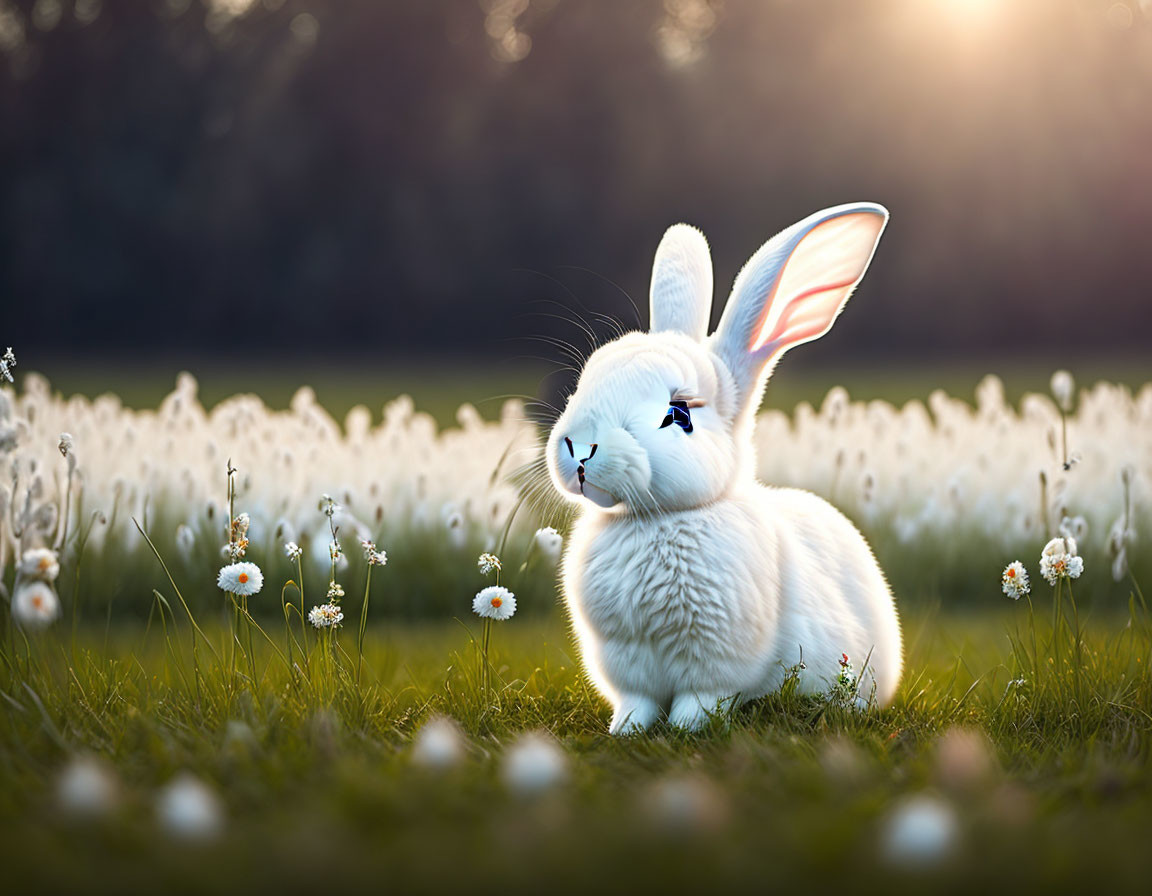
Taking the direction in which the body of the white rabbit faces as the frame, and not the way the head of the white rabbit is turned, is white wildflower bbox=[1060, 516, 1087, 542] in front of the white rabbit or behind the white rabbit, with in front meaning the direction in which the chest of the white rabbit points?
behind

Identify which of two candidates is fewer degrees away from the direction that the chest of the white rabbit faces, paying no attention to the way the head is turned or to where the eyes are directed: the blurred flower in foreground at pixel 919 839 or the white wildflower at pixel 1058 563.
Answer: the blurred flower in foreground

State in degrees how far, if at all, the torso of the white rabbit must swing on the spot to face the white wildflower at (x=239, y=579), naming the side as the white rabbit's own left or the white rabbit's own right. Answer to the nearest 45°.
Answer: approximately 45° to the white rabbit's own right

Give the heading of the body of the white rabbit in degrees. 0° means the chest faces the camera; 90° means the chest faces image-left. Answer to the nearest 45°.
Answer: approximately 45°

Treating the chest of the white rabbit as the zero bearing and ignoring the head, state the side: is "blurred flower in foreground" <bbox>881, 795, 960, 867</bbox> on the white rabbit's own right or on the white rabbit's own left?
on the white rabbit's own left

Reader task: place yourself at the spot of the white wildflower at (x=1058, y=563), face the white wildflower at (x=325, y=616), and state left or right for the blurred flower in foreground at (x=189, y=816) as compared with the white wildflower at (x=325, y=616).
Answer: left
